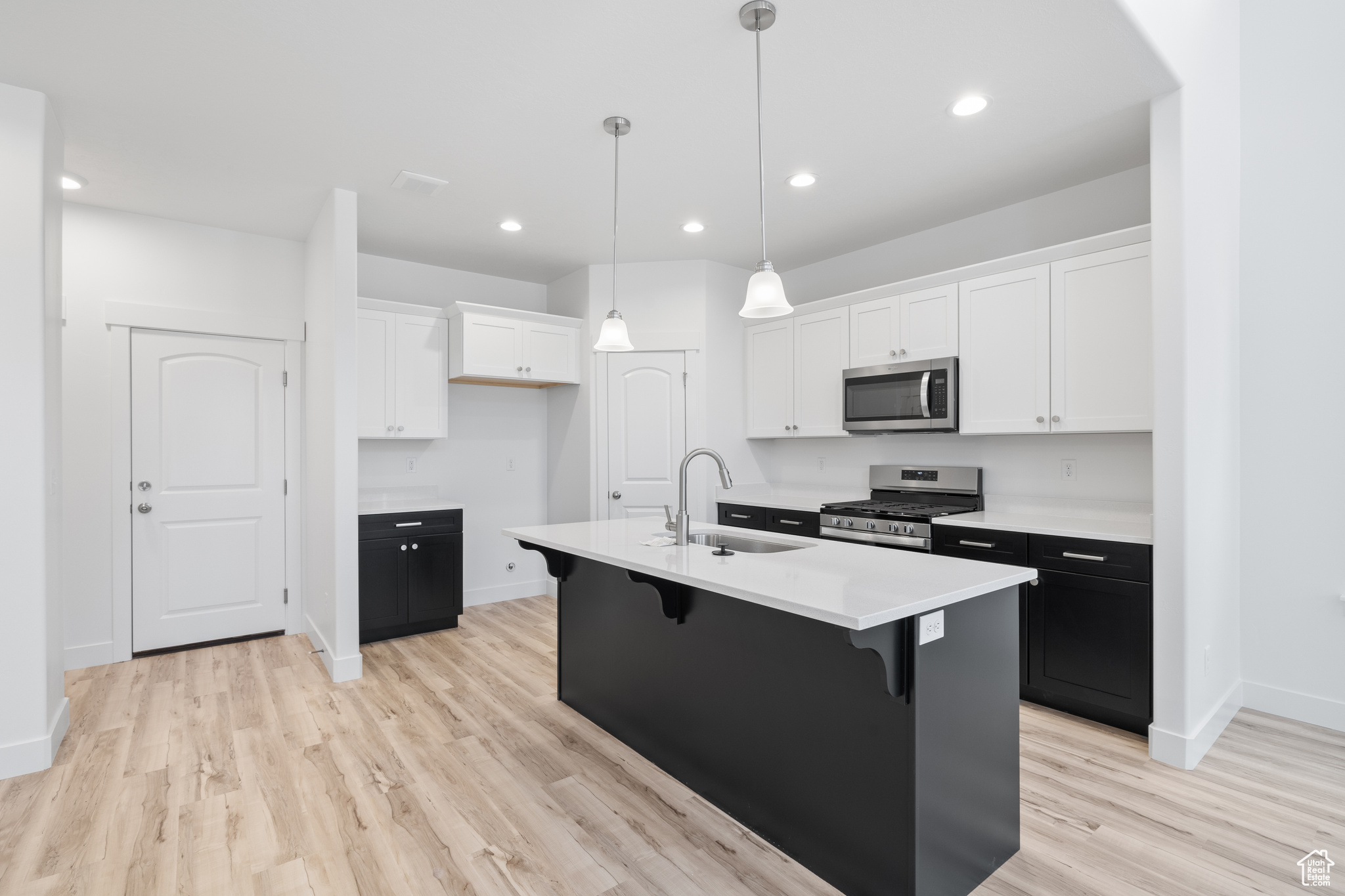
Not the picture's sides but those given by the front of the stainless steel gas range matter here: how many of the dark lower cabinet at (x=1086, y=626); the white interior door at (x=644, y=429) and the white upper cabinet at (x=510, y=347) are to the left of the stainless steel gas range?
1

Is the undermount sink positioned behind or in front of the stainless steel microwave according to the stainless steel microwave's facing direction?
in front

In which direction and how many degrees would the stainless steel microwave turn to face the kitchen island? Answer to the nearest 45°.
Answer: approximately 45° to its left

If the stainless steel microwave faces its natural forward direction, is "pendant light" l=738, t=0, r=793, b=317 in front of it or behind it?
in front

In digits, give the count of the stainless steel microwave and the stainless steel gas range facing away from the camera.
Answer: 0

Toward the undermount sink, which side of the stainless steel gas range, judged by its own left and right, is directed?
front

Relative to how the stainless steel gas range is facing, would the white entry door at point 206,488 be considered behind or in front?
in front

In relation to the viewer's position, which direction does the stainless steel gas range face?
facing the viewer and to the left of the viewer
